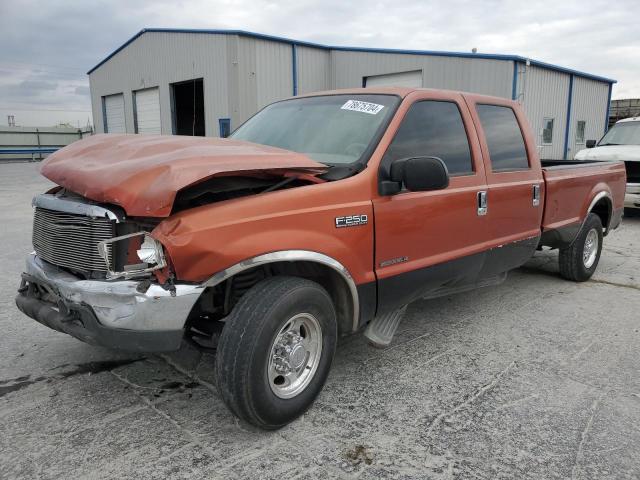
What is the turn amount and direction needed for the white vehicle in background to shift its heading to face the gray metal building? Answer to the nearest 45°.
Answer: approximately 90° to its right

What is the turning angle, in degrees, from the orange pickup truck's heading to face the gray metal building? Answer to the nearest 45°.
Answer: approximately 135° to its right

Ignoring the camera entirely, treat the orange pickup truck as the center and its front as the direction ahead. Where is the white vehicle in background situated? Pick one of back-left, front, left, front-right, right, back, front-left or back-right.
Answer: back

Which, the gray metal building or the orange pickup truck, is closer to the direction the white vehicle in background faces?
the orange pickup truck

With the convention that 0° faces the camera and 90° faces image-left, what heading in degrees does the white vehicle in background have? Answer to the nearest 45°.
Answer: approximately 0°

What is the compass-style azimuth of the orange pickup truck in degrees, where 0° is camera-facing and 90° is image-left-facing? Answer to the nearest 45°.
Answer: approximately 45°

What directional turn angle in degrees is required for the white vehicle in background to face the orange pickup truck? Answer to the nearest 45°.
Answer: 0° — it already faces it
